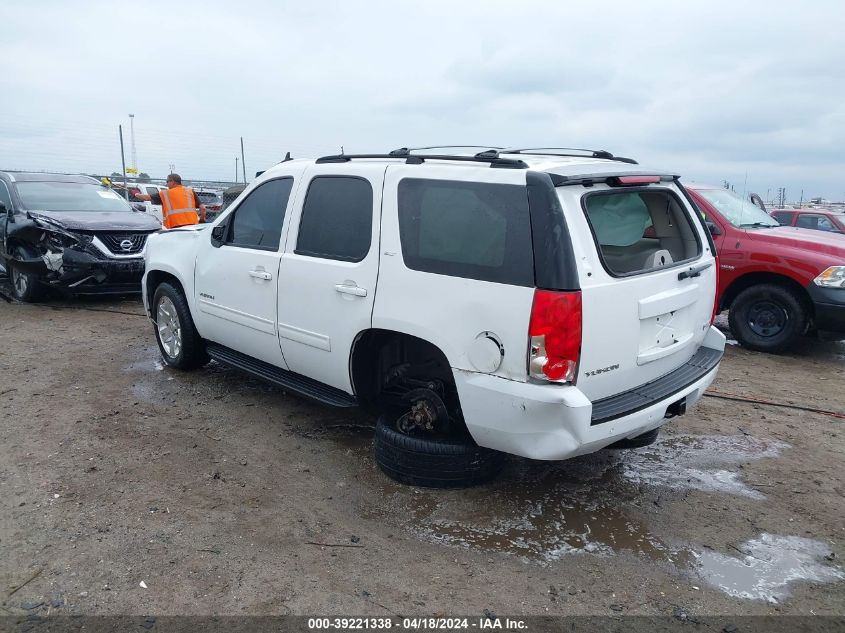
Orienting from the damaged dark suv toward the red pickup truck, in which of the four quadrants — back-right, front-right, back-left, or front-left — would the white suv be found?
front-right

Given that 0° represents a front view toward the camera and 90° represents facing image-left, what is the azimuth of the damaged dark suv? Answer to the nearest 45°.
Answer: approximately 315°

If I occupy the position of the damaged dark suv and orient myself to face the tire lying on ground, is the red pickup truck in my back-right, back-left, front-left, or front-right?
front-left

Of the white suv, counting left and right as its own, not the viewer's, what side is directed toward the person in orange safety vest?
front

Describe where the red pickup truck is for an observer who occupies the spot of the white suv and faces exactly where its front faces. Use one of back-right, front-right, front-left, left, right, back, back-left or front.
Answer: right

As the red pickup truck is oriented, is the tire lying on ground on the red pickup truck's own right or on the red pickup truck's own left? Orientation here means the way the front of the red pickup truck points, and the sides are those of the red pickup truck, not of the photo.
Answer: on the red pickup truck's own right

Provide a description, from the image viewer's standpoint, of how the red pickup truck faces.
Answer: facing the viewer and to the right of the viewer

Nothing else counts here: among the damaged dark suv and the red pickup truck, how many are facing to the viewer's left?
0

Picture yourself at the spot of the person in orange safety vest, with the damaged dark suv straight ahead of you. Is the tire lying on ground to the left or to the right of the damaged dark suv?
left

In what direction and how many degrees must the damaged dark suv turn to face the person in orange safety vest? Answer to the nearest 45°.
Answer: approximately 90° to its left

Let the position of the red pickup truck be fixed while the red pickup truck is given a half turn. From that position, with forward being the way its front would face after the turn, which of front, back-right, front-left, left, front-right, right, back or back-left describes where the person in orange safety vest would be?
front-left

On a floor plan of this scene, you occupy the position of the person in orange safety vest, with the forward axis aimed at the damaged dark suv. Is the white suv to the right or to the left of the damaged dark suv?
left

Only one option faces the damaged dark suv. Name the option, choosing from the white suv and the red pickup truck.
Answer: the white suv

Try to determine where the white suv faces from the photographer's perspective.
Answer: facing away from the viewer and to the left of the viewer

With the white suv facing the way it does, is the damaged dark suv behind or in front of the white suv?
in front
